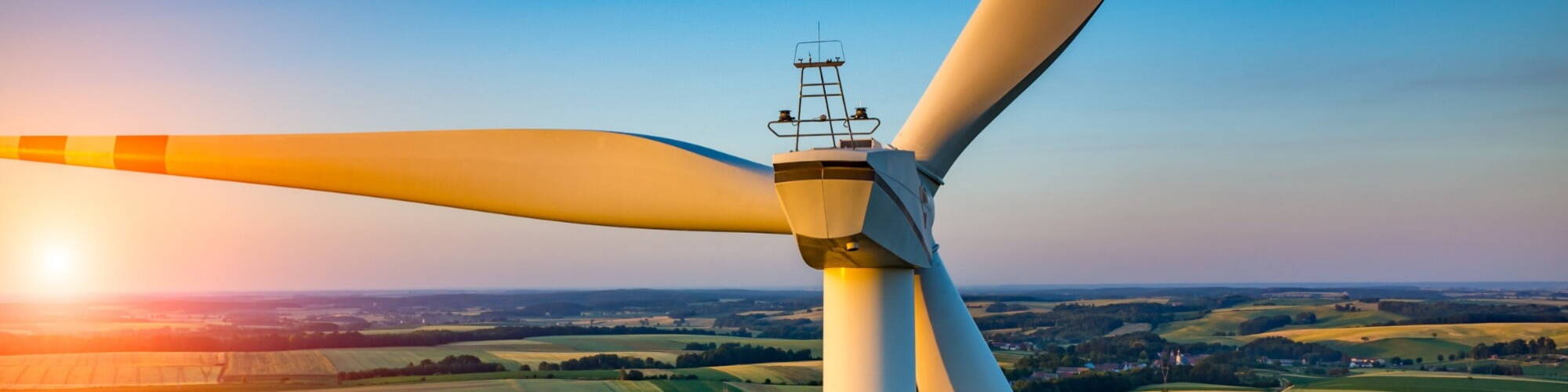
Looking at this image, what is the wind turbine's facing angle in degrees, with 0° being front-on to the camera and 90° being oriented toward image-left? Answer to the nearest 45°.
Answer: approximately 225°
